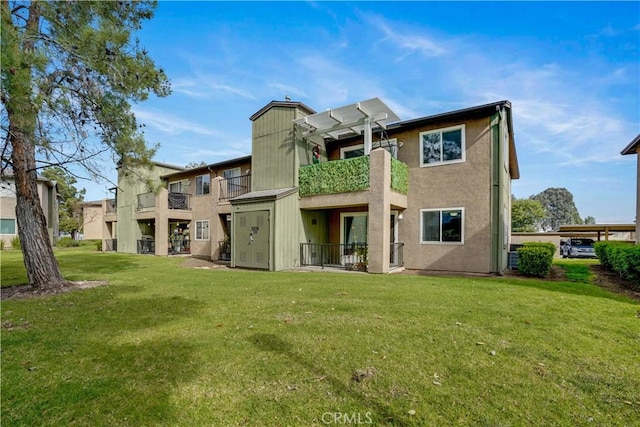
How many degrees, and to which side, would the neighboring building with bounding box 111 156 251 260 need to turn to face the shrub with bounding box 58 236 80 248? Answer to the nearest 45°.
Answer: approximately 90° to its right

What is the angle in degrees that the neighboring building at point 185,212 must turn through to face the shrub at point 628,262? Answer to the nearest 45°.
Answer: approximately 90° to its left

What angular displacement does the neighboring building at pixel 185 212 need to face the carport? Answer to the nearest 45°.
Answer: approximately 135° to its left

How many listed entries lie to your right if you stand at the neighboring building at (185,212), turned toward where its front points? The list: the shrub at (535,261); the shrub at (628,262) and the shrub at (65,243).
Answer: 1

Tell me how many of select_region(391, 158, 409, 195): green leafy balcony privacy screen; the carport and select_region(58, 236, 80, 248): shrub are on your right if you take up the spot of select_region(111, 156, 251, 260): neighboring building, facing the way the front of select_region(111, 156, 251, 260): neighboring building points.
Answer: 1

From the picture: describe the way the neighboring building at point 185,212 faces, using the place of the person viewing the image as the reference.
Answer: facing the viewer and to the left of the viewer

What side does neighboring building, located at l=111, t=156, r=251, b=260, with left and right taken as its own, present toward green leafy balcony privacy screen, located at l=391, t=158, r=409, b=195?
left

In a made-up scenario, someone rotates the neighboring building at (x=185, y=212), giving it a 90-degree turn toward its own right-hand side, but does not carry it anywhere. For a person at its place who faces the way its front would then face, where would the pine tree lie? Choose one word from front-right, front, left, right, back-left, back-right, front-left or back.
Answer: back-left

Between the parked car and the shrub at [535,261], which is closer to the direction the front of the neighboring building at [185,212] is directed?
the shrub

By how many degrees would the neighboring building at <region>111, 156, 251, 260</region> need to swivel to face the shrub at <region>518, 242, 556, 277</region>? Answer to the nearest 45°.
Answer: approximately 90° to its left
